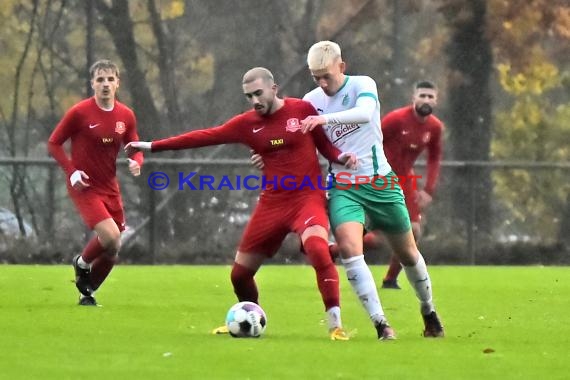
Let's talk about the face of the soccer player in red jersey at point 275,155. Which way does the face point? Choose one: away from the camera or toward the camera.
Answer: toward the camera

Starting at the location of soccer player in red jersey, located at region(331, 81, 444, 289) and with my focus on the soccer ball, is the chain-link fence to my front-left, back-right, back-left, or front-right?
back-right

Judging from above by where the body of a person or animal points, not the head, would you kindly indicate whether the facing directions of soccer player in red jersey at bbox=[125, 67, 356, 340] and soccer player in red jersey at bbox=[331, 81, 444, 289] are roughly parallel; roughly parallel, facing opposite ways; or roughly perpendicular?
roughly parallel

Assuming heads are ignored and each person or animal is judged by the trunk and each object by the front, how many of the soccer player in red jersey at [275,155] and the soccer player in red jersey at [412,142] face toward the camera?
2

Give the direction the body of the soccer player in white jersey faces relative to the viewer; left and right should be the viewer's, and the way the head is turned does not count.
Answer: facing the viewer and to the left of the viewer

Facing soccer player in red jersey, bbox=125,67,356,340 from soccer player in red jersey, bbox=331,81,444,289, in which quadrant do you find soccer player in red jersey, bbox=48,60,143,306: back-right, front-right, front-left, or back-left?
front-right

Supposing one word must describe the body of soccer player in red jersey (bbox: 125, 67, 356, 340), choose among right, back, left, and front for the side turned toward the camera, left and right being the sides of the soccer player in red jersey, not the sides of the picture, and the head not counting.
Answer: front

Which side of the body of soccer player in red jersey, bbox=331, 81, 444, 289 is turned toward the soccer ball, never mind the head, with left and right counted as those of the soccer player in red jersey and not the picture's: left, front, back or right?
front

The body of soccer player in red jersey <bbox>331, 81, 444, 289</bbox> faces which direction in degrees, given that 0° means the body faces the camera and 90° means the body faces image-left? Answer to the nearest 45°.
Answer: approximately 0°

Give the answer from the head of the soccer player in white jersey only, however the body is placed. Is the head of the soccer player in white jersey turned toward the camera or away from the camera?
toward the camera

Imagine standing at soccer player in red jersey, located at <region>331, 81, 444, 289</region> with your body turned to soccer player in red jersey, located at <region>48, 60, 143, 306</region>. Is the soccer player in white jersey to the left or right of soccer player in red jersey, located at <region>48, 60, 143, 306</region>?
left
